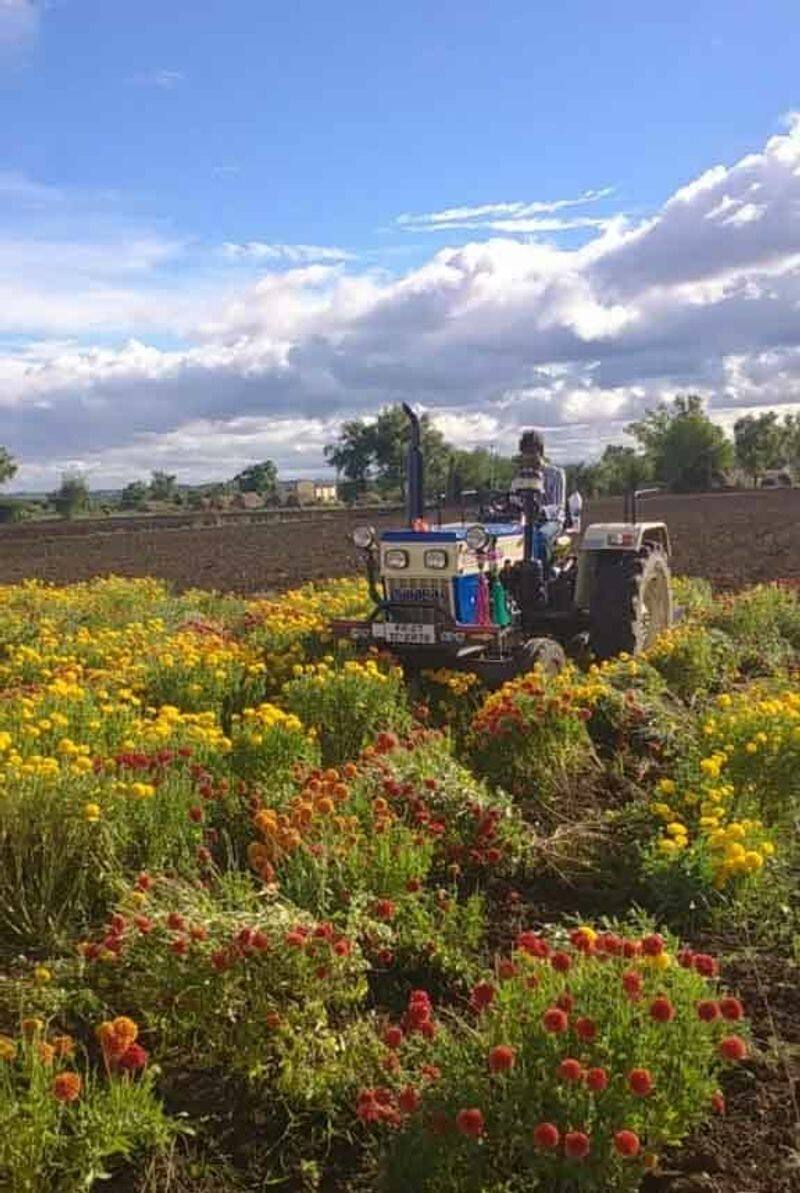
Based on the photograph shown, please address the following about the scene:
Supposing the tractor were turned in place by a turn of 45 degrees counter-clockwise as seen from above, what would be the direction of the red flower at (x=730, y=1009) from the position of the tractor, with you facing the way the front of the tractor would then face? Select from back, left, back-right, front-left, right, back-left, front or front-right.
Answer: front

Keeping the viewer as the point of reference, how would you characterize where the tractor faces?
facing the viewer and to the left of the viewer

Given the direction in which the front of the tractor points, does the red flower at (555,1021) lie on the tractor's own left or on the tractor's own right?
on the tractor's own left

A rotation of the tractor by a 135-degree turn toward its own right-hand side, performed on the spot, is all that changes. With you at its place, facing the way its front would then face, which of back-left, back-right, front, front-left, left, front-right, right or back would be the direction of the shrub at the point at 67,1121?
back

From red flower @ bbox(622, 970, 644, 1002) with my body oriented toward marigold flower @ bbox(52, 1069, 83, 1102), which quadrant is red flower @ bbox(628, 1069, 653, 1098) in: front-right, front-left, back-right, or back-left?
front-left

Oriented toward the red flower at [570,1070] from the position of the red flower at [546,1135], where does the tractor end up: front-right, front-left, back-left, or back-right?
front-left

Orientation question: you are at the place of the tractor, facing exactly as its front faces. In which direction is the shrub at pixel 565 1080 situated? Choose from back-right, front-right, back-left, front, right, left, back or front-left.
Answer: front-left

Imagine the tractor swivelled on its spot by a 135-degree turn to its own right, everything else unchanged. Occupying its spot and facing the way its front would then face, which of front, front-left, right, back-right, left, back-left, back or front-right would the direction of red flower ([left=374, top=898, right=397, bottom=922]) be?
back

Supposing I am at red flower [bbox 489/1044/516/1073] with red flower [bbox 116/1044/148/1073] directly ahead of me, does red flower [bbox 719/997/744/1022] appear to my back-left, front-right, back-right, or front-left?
back-right

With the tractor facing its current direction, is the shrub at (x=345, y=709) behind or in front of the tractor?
in front

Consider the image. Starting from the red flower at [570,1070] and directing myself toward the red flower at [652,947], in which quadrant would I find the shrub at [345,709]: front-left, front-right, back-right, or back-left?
front-left

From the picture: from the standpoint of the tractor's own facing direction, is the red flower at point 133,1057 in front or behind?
in front
